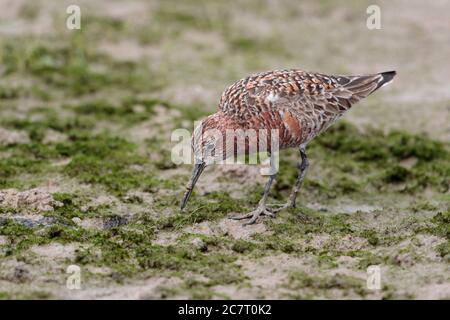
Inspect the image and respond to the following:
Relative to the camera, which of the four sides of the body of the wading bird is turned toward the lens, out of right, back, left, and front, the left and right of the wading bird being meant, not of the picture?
left
